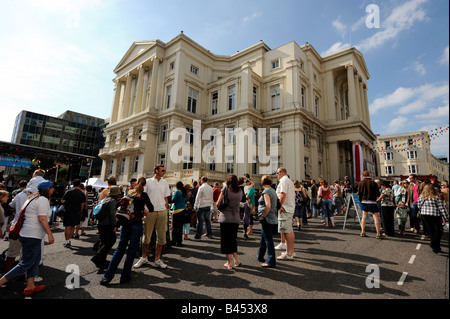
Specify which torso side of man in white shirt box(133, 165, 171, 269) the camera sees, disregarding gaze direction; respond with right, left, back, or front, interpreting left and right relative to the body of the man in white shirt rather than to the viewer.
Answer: front

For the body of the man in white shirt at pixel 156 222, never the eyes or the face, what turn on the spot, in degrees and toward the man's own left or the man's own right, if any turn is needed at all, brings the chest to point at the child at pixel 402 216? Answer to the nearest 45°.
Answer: approximately 90° to the man's own left

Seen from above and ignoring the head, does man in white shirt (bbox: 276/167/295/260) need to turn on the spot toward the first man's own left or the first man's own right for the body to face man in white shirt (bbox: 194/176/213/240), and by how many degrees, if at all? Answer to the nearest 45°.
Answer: approximately 45° to the first man's own right

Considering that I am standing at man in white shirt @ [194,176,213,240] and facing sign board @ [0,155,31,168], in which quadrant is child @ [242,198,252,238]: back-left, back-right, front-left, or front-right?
back-right

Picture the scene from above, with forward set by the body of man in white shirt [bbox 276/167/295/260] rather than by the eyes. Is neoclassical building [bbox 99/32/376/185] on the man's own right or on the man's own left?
on the man's own right

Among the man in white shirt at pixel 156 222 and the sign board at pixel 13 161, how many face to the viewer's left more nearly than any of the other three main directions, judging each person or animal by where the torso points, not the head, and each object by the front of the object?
0

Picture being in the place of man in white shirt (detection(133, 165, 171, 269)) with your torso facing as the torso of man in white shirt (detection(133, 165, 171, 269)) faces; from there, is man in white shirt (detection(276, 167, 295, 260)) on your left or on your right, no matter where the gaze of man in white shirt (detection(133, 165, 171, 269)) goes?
on your left

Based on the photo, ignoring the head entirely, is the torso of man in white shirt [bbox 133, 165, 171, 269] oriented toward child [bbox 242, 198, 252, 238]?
no

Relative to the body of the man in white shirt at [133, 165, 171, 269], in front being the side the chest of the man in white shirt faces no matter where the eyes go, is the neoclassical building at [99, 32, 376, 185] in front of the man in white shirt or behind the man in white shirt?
behind

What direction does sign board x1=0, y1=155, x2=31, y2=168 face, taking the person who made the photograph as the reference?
facing the viewer and to the right of the viewer

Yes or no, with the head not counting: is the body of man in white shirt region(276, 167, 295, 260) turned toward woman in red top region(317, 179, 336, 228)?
no
